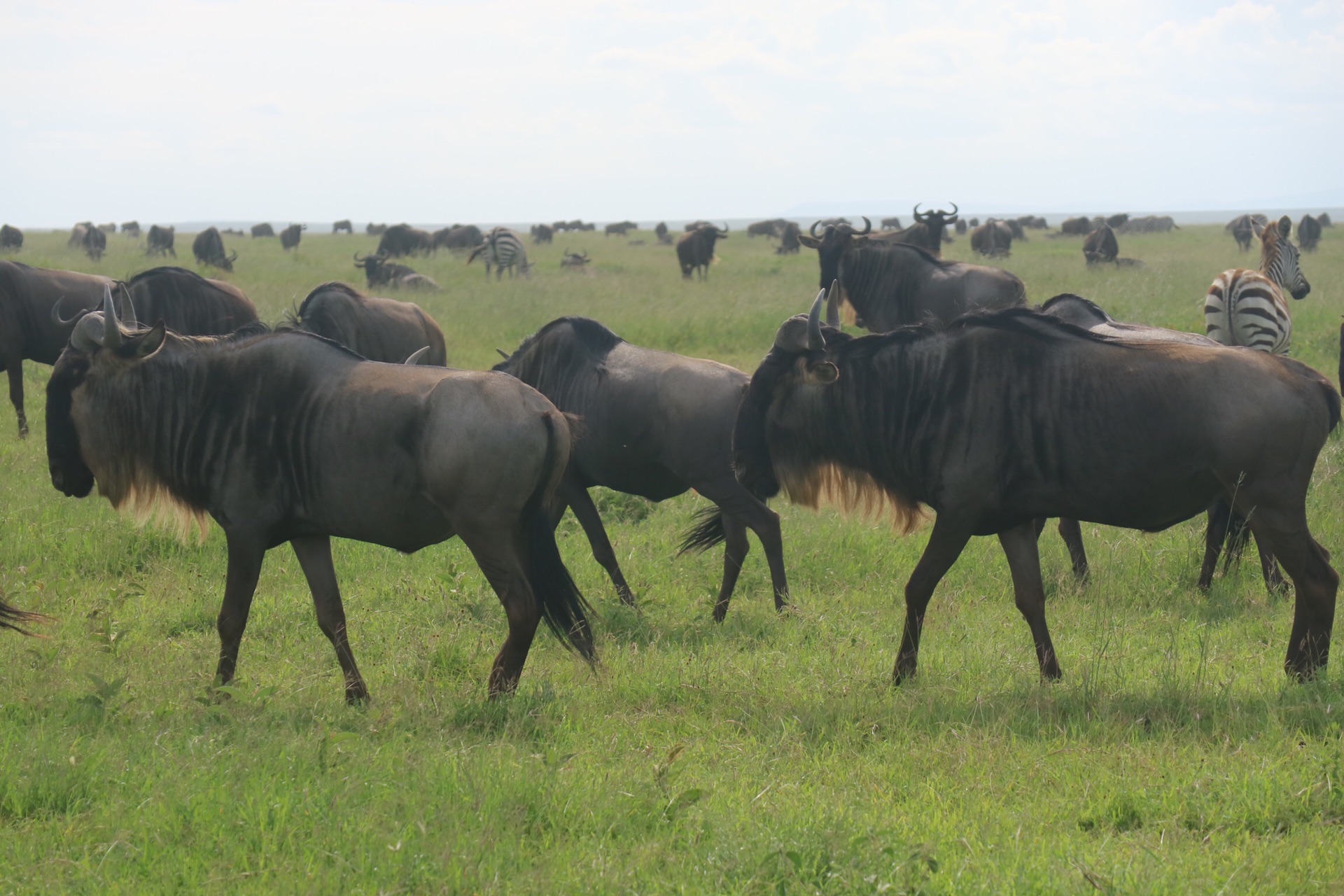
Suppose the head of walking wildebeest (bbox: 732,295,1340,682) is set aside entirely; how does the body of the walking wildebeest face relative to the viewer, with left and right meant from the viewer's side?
facing to the left of the viewer

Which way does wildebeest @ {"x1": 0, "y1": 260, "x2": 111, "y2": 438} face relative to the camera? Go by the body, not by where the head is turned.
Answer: to the viewer's left

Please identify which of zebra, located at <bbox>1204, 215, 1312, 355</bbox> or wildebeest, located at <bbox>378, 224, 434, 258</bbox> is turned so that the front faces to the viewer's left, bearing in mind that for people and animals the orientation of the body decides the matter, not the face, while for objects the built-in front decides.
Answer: the wildebeest

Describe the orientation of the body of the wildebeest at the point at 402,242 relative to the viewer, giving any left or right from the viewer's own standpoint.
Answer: facing to the left of the viewer

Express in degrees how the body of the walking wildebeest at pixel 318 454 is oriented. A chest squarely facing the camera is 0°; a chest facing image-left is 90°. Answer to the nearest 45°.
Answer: approximately 90°

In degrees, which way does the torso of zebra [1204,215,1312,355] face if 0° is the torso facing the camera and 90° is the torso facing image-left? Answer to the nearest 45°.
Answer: approximately 225°

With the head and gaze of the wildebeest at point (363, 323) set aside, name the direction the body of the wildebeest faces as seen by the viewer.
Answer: to the viewer's left

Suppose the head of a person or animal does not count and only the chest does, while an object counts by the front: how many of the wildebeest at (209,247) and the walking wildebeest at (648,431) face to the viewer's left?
1
